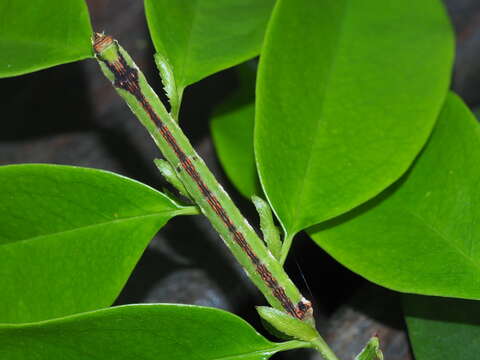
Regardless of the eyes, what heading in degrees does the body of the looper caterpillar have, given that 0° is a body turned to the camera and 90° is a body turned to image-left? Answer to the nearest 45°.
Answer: approximately 135°
